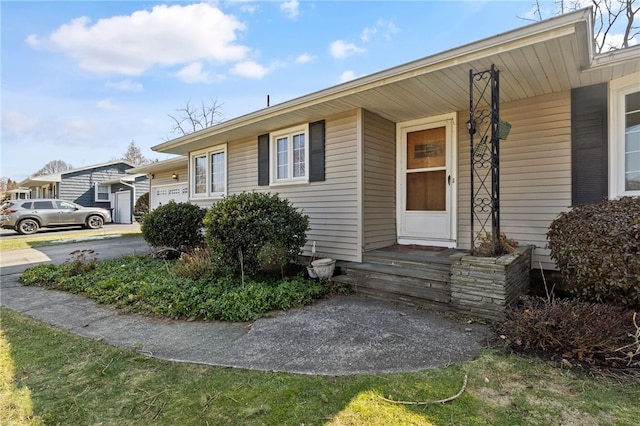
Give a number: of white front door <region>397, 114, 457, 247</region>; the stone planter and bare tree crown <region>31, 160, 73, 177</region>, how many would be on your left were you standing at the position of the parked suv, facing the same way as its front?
1

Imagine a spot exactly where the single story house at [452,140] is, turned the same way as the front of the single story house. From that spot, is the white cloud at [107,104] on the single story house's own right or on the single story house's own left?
on the single story house's own right

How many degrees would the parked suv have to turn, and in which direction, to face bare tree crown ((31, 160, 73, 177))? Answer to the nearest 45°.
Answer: approximately 90° to its left

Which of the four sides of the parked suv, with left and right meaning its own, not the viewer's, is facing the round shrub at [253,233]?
right

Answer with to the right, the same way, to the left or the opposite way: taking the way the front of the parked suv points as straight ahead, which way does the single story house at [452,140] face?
the opposite way

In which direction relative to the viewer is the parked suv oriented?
to the viewer's right

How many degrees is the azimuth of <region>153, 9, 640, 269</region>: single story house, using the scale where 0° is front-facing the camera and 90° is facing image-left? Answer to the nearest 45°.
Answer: approximately 45°

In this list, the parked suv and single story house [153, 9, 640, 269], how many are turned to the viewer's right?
1
